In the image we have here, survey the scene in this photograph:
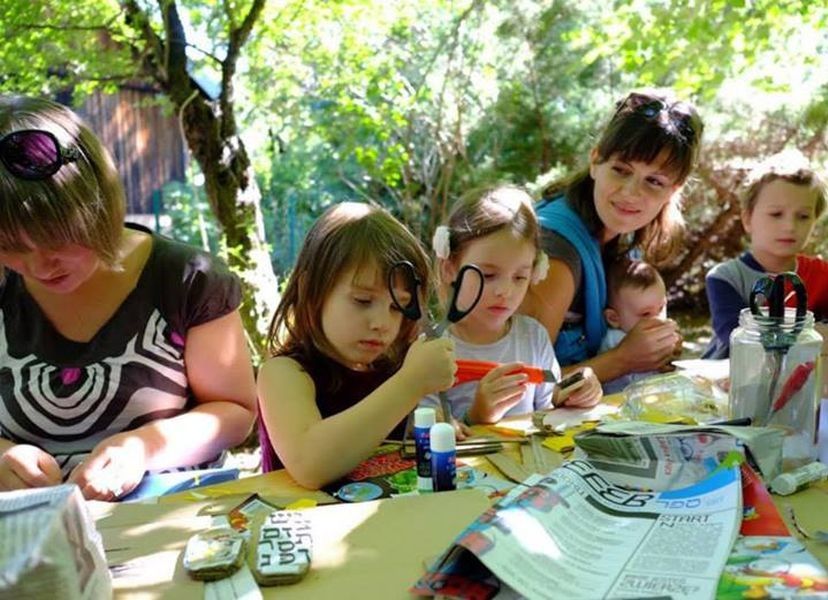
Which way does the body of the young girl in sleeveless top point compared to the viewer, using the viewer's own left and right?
facing the viewer and to the right of the viewer

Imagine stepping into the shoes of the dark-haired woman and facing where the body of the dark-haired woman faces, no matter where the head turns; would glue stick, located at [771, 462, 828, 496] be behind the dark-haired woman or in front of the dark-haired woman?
in front

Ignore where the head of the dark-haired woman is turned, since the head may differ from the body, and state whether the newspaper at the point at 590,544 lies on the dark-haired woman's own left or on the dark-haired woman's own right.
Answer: on the dark-haired woman's own right

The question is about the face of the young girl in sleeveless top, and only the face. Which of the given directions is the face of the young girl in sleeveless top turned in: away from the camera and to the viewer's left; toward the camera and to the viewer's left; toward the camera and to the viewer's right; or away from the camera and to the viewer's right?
toward the camera and to the viewer's right

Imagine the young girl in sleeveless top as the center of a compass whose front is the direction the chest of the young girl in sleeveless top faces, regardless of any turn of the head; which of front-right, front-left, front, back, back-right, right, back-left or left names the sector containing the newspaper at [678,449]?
front

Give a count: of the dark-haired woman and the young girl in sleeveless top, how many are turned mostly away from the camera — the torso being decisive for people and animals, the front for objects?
0

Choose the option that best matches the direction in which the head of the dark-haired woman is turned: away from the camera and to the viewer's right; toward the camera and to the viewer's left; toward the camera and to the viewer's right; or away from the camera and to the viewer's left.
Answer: toward the camera and to the viewer's left

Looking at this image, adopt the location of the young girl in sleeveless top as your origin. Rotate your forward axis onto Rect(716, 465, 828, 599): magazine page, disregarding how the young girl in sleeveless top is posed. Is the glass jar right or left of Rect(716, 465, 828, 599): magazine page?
left
